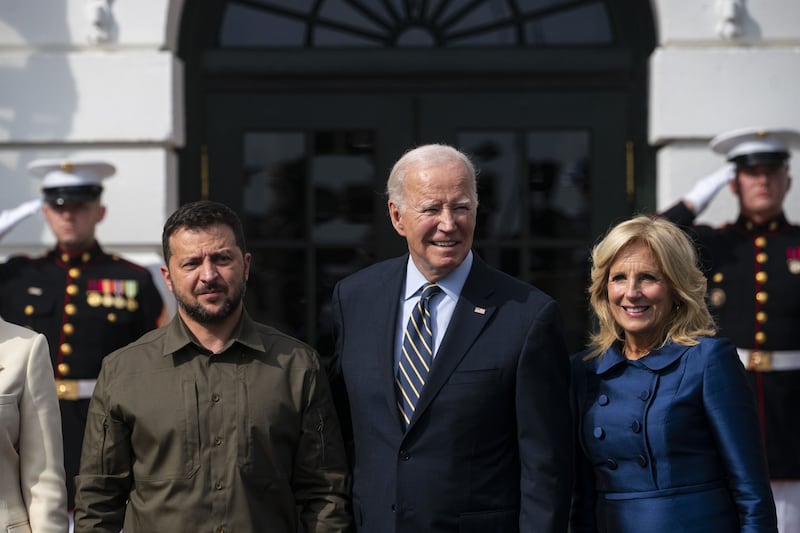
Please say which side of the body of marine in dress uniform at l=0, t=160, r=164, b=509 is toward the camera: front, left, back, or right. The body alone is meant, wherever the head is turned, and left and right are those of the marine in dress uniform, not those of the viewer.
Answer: front

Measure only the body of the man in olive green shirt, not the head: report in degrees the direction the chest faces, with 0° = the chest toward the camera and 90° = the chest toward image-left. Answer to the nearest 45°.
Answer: approximately 0°

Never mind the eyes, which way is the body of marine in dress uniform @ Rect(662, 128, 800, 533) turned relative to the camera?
toward the camera

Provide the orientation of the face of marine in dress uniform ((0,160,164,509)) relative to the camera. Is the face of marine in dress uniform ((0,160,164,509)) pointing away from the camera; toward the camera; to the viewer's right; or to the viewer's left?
toward the camera

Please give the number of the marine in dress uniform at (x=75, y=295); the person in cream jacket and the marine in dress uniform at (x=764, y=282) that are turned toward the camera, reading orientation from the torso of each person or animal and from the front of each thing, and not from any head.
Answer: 3

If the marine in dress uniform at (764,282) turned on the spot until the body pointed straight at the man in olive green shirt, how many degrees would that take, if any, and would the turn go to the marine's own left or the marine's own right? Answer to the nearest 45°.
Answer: approximately 45° to the marine's own right

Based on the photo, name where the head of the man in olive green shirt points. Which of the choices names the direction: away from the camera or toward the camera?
toward the camera

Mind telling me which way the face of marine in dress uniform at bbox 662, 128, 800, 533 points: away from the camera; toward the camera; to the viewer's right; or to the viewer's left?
toward the camera

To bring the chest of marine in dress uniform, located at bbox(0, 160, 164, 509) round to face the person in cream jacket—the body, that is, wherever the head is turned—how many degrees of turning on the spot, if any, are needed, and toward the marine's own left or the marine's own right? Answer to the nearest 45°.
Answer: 0° — they already face them

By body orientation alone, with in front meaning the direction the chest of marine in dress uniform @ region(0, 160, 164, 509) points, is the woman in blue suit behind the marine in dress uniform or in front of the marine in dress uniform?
in front

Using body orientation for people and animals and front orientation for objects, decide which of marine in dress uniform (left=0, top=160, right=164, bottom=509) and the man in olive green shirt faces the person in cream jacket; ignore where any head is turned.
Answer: the marine in dress uniform

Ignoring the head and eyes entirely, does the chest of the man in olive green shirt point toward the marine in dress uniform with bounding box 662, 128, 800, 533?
no

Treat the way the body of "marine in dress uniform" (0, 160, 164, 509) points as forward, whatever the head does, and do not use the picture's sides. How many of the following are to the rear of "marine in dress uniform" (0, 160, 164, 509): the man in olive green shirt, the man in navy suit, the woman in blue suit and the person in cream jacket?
0

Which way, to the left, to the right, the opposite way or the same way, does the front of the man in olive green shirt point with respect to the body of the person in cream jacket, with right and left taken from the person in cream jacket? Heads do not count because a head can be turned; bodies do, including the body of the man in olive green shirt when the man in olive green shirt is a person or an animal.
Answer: the same way

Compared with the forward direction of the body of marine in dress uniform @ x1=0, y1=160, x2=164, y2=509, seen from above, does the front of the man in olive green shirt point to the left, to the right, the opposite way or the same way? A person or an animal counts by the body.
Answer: the same way

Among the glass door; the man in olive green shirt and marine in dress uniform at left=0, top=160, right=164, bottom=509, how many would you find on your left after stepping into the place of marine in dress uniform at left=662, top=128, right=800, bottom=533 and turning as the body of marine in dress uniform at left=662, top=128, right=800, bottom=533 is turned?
0

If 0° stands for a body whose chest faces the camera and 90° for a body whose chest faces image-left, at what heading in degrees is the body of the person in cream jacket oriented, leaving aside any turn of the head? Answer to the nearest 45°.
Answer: approximately 0°
